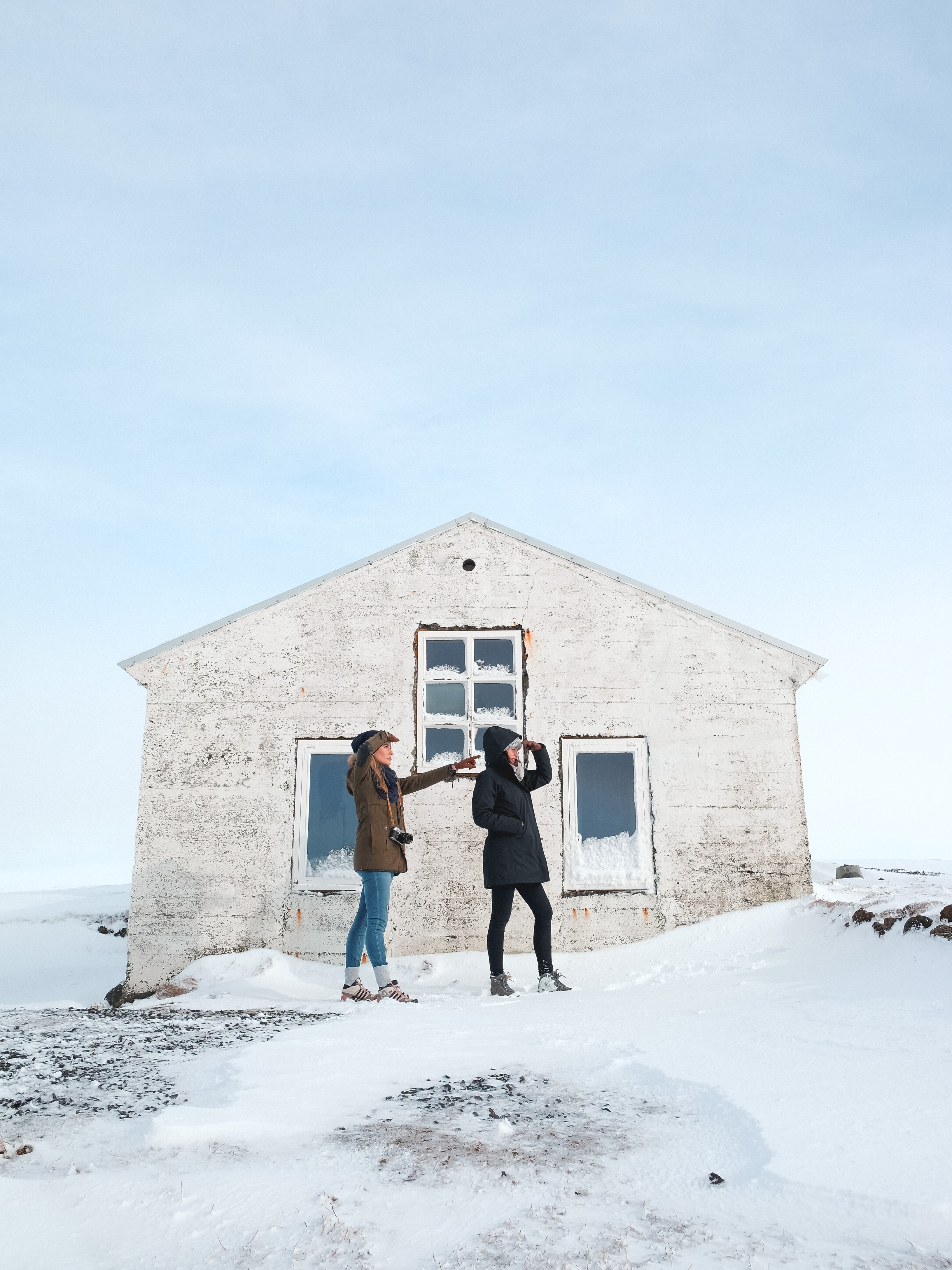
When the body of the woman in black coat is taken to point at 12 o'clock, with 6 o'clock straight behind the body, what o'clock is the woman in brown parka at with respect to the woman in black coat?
The woman in brown parka is roughly at 4 o'clock from the woman in black coat.

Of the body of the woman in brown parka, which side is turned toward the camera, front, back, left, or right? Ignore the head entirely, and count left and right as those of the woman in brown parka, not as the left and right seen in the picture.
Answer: right

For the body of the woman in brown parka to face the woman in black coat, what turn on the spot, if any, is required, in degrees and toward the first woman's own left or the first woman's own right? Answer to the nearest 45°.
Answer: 0° — they already face them

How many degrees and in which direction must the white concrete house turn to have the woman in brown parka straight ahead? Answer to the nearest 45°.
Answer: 0° — it already faces them

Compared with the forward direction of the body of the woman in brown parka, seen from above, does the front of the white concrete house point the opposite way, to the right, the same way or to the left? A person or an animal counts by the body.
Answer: to the right

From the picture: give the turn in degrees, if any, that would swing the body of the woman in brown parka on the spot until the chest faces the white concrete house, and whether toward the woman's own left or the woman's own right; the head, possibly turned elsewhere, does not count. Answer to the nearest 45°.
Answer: approximately 90° to the woman's own left

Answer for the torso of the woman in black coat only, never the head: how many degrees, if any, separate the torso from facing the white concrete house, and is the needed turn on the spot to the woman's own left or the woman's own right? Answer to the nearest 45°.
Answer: approximately 135° to the woman's own left

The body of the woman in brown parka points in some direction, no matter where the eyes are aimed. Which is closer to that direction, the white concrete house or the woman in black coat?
the woman in black coat

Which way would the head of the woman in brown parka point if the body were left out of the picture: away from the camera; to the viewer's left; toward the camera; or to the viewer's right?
to the viewer's right

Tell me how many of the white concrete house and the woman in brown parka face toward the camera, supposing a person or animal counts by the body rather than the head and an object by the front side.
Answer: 1

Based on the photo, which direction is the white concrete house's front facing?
toward the camera
